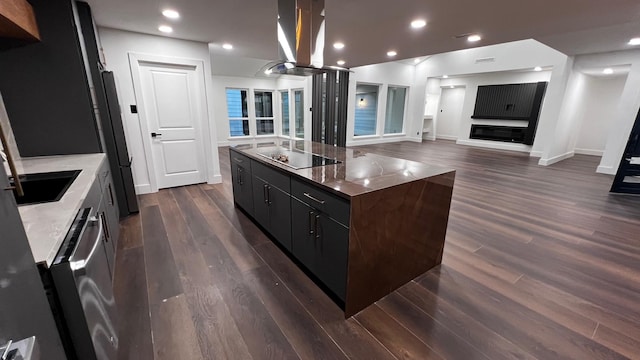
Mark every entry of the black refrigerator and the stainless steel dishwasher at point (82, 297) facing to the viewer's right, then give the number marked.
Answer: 2

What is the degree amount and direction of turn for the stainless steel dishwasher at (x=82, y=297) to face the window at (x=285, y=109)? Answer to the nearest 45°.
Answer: approximately 45° to its left

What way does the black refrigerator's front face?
to the viewer's right

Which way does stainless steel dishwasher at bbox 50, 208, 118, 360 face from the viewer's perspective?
to the viewer's right

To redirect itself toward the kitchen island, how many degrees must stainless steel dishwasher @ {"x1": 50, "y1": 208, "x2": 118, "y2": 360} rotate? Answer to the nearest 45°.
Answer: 0° — it already faces it

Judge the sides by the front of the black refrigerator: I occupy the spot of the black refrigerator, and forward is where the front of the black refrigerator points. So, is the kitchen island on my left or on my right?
on my right
